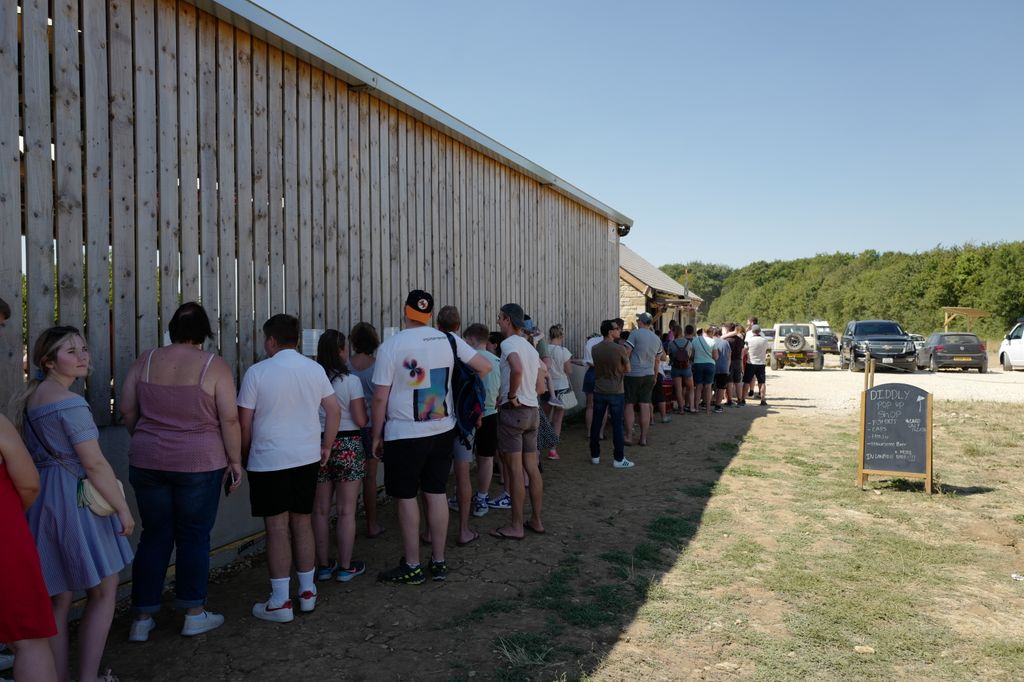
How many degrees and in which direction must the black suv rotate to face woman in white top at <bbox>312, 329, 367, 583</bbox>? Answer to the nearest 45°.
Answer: approximately 45° to its right

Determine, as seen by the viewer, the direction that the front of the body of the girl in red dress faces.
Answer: away from the camera

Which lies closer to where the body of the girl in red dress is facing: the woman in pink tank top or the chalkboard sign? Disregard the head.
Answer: the woman in pink tank top

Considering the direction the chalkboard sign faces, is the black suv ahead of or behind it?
behind

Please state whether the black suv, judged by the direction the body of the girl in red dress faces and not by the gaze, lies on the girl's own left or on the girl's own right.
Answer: on the girl's own right

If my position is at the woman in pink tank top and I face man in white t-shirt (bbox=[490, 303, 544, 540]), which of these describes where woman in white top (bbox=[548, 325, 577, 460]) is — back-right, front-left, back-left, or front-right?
front-left

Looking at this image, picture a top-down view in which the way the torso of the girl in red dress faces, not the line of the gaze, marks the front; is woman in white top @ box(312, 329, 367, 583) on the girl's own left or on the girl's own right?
on the girl's own right

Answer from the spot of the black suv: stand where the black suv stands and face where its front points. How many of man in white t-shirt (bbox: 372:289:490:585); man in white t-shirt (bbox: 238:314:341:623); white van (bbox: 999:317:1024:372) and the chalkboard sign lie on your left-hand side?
1

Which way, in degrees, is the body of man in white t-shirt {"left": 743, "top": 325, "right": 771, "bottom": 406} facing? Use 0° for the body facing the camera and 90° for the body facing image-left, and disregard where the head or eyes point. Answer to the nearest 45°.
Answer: approximately 180°

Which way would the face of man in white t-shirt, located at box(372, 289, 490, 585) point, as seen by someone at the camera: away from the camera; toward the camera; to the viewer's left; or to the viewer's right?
away from the camera

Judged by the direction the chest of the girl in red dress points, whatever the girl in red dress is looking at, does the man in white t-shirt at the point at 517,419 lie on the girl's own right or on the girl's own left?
on the girl's own right

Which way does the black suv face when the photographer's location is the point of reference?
facing the viewer and to the right of the viewer

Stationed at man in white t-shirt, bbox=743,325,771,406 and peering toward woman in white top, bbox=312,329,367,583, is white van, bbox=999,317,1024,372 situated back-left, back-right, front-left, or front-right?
back-left
